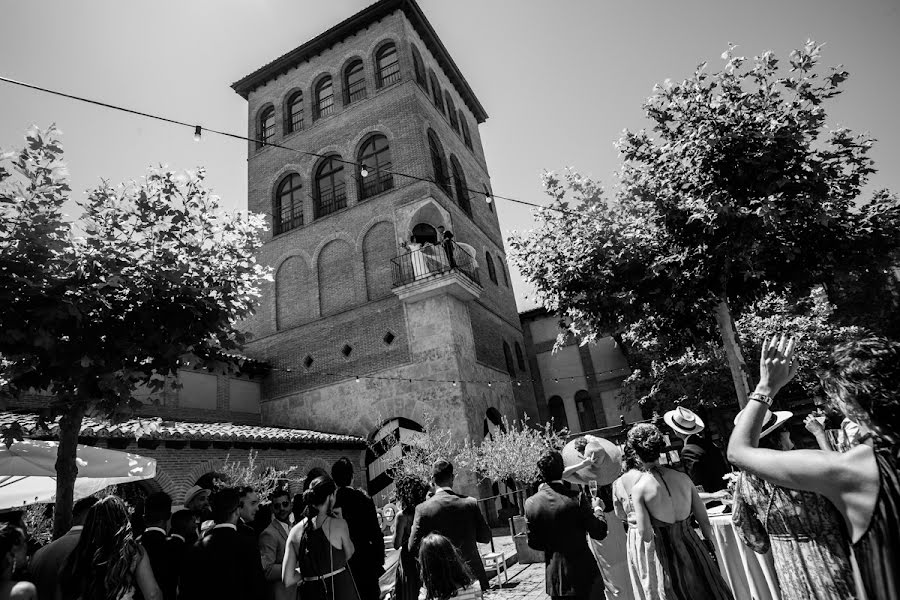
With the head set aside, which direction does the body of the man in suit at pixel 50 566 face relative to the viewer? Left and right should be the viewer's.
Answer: facing away from the viewer and to the right of the viewer

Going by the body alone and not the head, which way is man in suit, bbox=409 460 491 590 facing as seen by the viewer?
away from the camera

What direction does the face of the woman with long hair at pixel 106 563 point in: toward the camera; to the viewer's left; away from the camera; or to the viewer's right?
away from the camera

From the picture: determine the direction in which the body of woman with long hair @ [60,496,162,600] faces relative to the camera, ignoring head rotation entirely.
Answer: away from the camera

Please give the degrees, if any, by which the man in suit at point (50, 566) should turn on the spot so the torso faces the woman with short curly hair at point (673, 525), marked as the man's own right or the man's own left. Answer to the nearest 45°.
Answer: approximately 90° to the man's own right

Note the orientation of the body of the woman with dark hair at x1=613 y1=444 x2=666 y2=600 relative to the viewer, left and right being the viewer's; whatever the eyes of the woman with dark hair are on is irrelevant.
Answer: facing away from the viewer and to the left of the viewer

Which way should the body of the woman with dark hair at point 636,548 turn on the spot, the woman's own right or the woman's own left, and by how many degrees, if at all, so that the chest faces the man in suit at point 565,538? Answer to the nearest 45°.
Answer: approximately 90° to the woman's own left

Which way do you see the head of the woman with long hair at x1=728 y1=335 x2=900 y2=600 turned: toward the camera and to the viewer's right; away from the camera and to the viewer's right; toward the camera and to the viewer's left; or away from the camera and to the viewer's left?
away from the camera and to the viewer's left

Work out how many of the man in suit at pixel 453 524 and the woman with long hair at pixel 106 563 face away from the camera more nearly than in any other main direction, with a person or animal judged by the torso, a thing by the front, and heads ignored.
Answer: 2
